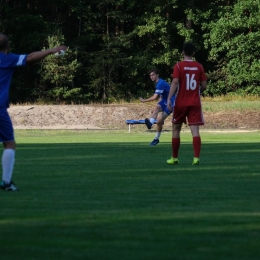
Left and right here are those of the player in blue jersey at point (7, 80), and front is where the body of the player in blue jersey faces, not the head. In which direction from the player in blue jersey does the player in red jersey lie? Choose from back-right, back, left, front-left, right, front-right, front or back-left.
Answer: front-right

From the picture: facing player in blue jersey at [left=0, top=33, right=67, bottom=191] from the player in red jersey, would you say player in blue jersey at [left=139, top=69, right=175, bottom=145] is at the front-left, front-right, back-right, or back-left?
back-right

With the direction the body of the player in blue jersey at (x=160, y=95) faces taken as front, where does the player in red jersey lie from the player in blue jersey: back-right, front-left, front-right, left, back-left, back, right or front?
left

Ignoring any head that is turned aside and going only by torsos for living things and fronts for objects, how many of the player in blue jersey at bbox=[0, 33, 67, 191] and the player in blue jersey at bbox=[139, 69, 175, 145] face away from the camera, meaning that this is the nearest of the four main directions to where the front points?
1

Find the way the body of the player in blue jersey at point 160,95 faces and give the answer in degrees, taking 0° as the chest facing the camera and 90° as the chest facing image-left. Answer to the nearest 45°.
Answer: approximately 90°

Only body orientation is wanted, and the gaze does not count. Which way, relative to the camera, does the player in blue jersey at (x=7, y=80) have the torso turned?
away from the camera

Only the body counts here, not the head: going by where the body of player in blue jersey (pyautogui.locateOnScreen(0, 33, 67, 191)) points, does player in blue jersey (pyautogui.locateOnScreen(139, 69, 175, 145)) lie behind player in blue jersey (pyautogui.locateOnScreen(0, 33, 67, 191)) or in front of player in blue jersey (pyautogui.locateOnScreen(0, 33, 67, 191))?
in front
